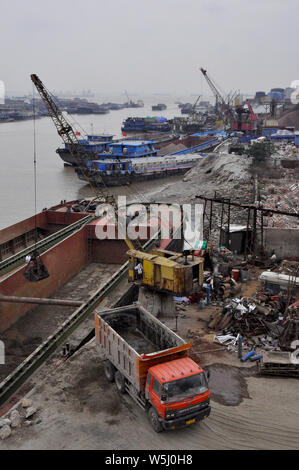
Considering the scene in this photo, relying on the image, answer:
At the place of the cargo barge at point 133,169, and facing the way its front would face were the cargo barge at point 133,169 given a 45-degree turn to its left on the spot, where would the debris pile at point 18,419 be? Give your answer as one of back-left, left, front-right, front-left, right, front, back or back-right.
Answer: back

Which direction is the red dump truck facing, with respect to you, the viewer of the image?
facing the viewer and to the right of the viewer

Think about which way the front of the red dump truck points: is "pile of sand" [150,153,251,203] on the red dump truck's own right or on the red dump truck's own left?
on the red dump truck's own left

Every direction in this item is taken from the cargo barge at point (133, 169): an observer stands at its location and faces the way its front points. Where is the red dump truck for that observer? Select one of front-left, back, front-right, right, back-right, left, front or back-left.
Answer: back-right

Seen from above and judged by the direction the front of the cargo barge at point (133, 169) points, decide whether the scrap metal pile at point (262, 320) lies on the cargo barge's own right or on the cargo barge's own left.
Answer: on the cargo barge's own right

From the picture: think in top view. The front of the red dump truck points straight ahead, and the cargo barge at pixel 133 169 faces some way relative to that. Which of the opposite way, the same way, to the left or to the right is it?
to the left

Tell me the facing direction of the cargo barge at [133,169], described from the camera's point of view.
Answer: facing away from the viewer and to the right of the viewer

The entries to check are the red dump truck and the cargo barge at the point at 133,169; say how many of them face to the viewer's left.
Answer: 0

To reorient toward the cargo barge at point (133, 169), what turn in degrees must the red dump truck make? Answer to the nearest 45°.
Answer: approximately 135° to its left
